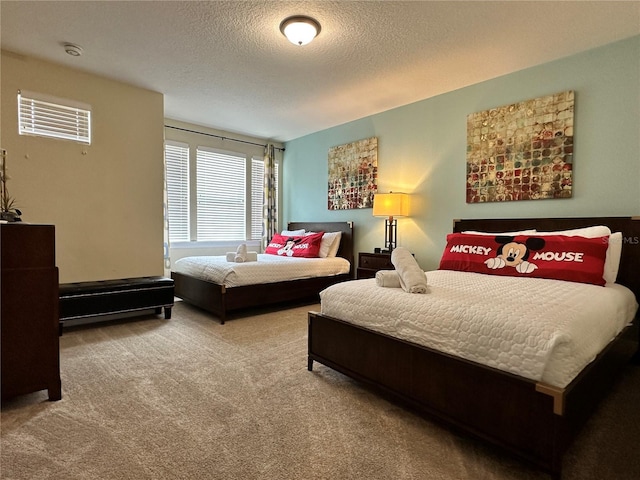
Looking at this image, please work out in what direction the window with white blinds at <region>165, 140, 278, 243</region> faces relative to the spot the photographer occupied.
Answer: facing the viewer and to the right of the viewer

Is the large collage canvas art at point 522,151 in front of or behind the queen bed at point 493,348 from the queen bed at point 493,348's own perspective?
behind

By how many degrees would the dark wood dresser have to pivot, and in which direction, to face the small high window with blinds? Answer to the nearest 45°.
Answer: approximately 90° to its left

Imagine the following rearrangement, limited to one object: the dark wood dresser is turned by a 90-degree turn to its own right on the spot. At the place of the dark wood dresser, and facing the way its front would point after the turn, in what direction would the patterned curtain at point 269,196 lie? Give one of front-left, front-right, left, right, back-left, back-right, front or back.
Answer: back-left

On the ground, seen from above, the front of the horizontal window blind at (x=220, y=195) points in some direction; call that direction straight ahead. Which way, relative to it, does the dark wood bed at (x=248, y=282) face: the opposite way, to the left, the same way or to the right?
to the right

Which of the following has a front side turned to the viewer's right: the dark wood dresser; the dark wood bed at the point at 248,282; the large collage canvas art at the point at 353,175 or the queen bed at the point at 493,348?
the dark wood dresser

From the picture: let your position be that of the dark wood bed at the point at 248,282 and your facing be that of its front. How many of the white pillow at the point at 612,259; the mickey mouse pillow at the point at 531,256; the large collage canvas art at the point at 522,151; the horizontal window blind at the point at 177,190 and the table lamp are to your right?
1

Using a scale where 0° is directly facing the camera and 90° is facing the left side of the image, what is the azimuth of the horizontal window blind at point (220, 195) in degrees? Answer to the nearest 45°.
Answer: approximately 315°

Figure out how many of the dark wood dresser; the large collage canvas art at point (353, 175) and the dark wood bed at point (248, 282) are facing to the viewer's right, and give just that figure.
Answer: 1

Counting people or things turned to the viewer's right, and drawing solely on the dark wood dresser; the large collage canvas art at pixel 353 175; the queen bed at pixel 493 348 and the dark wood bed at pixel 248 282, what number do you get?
1

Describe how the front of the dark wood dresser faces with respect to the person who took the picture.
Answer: facing to the right of the viewer

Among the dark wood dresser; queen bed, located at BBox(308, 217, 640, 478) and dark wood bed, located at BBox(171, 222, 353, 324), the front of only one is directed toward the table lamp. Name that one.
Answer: the dark wood dresser
